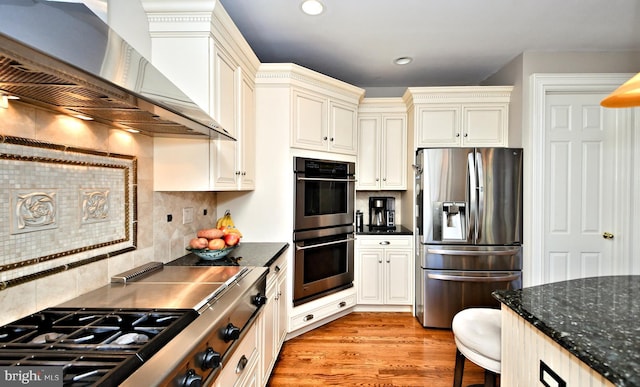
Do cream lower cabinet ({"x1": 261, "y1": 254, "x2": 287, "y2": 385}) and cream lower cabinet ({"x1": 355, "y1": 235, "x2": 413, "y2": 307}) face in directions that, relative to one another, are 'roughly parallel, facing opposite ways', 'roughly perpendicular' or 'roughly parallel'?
roughly perpendicular

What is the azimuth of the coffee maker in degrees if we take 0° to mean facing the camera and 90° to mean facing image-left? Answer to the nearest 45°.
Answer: approximately 0°

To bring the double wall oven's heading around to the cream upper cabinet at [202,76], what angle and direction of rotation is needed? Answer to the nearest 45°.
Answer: approximately 90° to its right

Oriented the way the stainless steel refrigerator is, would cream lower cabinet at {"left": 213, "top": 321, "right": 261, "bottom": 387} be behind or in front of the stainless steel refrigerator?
in front

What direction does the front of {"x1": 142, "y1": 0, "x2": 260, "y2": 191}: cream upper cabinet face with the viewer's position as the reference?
facing to the right of the viewer

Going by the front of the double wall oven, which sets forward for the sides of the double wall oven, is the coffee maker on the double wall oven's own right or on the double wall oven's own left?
on the double wall oven's own left

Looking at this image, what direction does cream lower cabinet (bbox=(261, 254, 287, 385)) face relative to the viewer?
to the viewer's right

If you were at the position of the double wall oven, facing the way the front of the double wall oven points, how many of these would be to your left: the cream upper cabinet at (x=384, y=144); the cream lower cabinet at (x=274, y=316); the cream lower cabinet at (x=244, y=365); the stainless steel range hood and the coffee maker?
2

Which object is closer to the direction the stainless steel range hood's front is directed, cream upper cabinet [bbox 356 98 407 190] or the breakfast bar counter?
the breakfast bar counter

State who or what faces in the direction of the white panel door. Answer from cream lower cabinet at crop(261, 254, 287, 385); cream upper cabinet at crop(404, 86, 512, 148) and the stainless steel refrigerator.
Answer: the cream lower cabinet

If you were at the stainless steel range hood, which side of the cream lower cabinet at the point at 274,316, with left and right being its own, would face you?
right

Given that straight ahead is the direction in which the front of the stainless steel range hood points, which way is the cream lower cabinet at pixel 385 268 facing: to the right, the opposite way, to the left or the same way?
to the right

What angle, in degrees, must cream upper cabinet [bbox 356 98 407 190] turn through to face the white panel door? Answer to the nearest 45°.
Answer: approximately 90° to its left

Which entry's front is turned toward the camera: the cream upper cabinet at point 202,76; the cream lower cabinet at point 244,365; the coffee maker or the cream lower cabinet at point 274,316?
the coffee maker
